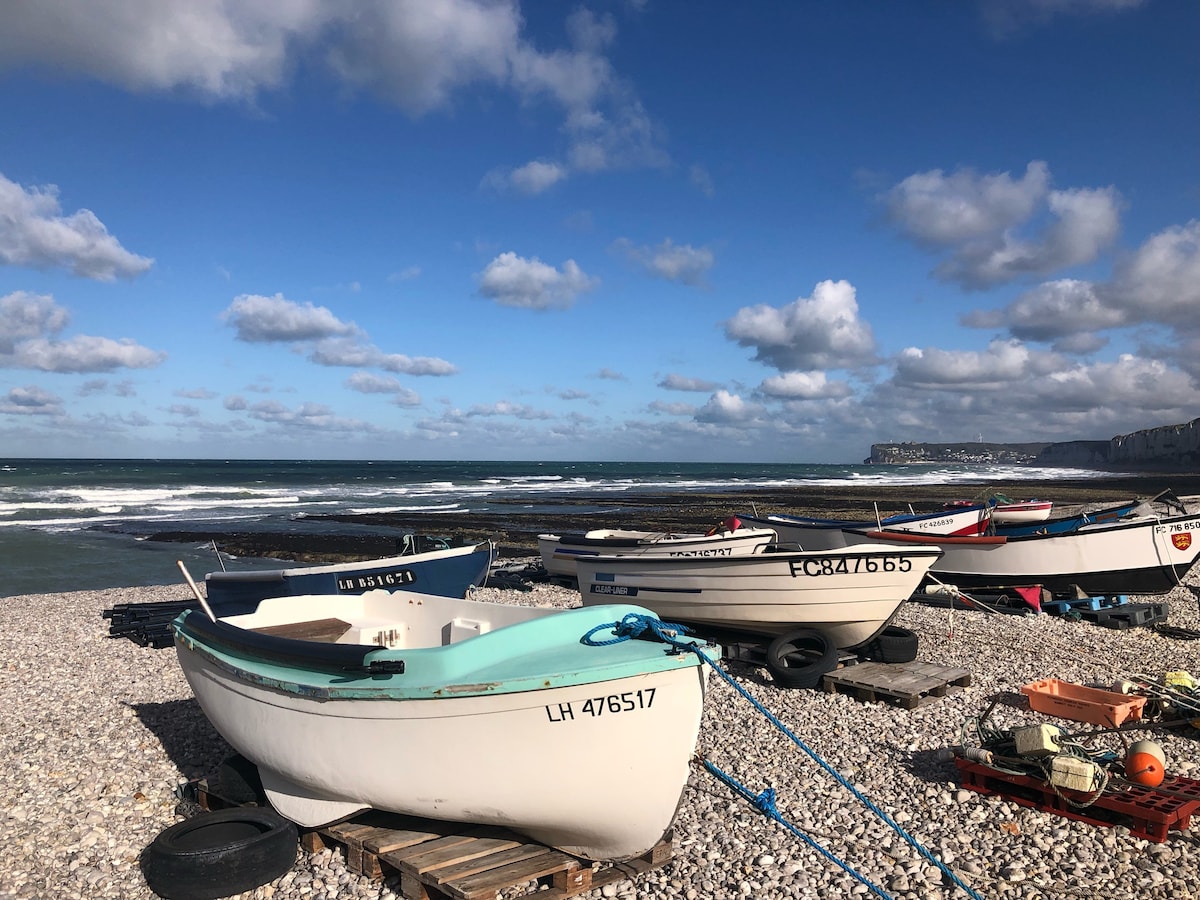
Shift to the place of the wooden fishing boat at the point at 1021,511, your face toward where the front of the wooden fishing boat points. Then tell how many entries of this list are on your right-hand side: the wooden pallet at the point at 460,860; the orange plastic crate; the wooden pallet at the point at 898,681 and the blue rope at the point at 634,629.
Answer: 4

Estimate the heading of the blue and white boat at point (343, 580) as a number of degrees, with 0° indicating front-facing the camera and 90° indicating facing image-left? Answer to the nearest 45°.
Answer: approximately 270°

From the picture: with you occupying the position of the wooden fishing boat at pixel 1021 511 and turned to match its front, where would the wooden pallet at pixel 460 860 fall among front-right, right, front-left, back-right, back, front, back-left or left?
right

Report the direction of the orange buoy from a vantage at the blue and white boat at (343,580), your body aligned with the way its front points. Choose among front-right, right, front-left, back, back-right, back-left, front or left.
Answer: front-right

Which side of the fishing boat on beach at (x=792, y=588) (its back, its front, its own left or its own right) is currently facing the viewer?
right

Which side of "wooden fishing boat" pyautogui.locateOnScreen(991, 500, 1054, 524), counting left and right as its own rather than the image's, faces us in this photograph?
right

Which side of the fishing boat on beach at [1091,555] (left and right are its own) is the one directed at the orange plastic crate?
right

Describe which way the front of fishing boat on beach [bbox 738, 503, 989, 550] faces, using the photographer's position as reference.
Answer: facing to the right of the viewer

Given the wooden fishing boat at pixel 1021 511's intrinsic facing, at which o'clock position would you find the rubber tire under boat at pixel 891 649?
The rubber tire under boat is roughly at 3 o'clock from the wooden fishing boat.

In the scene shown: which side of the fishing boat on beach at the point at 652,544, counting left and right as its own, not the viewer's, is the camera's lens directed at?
right

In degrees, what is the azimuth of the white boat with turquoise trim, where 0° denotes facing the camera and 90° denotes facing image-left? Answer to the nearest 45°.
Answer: approximately 315°

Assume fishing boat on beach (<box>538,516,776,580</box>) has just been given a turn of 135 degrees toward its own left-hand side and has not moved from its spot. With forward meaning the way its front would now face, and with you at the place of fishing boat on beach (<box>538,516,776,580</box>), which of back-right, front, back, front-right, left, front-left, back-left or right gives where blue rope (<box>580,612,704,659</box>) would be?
back-left

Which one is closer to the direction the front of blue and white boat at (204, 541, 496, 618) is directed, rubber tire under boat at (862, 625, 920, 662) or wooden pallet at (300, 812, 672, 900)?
the rubber tire under boat

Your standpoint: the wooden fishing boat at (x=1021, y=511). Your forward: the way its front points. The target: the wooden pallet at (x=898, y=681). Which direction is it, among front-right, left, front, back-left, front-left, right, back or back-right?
right
